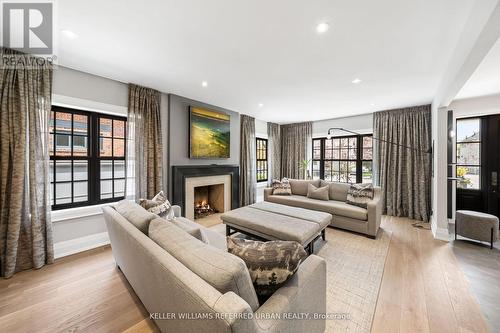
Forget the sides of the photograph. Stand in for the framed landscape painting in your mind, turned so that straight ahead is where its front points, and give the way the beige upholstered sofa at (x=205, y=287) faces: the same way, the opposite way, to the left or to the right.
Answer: to the left

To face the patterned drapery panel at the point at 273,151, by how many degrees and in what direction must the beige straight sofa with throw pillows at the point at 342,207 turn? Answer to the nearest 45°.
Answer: approximately 90° to its right

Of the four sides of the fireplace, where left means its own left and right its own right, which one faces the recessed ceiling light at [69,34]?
right

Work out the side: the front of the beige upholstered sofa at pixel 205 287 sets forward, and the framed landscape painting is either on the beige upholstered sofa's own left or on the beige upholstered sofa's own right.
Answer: on the beige upholstered sofa's own left

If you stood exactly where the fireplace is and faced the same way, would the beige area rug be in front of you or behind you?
in front

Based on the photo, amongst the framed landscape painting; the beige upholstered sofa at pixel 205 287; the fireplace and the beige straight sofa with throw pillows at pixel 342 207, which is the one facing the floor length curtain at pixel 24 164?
the beige straight sofa with throw pillows at pixel 342 207

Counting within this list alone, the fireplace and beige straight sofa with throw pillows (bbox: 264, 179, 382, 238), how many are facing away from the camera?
0

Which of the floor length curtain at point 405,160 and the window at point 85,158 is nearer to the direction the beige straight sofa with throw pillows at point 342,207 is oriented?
the window

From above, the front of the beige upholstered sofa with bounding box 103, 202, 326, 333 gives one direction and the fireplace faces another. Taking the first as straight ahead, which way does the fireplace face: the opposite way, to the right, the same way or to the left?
to the right

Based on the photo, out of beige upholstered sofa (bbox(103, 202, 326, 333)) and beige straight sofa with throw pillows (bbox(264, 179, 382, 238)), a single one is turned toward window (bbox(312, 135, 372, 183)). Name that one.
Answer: beige upholstered sofa (bbox(103, 202, 326, 333))

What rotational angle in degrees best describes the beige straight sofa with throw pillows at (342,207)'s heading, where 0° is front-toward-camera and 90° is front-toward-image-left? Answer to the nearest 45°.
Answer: approximately 45°

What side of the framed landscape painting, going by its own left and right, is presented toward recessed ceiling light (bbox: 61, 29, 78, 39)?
right

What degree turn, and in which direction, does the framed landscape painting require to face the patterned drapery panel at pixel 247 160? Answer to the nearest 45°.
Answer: approximately 90° to its left

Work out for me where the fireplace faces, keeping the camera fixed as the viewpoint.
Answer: facing the viewer and to the right of the viewer

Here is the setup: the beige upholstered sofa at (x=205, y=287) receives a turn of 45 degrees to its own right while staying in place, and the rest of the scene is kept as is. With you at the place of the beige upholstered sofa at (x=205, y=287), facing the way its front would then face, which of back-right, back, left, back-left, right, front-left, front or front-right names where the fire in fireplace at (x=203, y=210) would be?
left

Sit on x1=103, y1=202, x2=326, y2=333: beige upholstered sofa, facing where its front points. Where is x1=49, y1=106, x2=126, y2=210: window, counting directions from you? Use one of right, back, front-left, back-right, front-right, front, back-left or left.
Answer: left

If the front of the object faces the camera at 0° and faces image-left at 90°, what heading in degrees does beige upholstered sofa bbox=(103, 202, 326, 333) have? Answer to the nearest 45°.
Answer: approximately 225°
